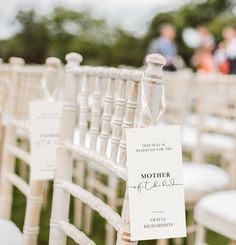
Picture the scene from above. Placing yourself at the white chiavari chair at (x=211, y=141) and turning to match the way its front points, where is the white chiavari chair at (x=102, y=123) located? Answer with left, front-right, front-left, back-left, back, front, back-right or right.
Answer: front-left

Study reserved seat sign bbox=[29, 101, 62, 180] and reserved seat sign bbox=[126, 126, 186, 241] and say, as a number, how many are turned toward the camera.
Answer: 2

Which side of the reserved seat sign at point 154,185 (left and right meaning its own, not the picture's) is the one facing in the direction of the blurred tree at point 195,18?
back

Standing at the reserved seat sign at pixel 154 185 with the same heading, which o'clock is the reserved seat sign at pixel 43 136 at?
the reserved seat sign at pixel 43 136 is roughly at 5 o'clock from the reserved seat sign at pixel 154 185.

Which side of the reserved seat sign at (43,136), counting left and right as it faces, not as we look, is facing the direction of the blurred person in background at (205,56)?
back

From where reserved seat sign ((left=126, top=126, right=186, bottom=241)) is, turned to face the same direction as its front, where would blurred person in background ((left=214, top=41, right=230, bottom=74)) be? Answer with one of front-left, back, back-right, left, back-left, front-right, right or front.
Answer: back
